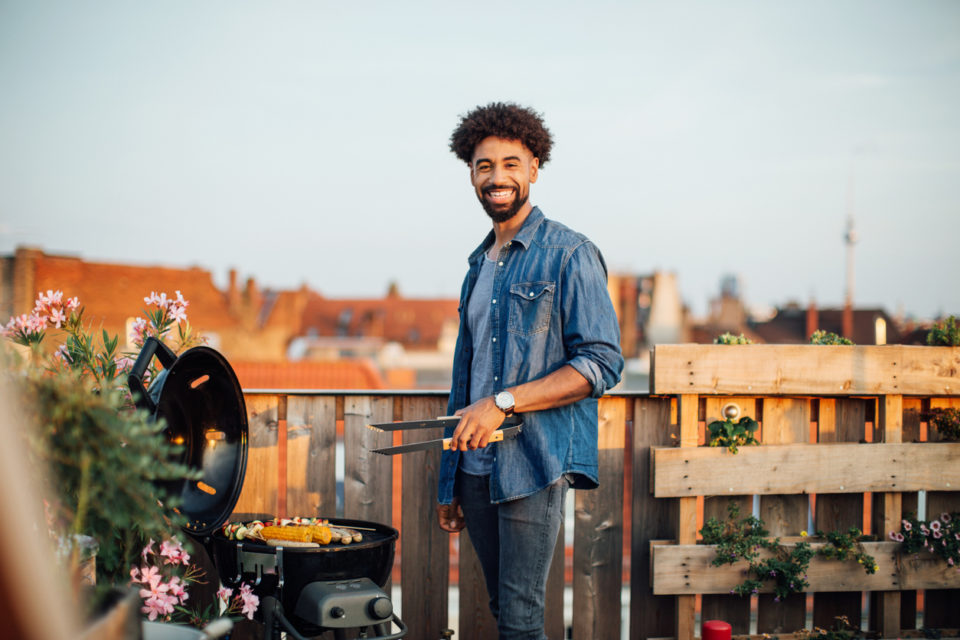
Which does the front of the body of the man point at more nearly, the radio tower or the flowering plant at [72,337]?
the flowering plant

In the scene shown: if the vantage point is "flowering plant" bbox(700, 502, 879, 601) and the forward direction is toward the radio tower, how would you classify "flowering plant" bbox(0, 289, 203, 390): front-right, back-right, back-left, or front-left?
back-left

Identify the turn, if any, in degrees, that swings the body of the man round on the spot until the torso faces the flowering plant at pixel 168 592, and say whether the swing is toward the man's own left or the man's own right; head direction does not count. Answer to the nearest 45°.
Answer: approximately 45° to the man's own right

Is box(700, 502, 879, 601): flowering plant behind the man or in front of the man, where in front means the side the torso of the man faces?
behind
